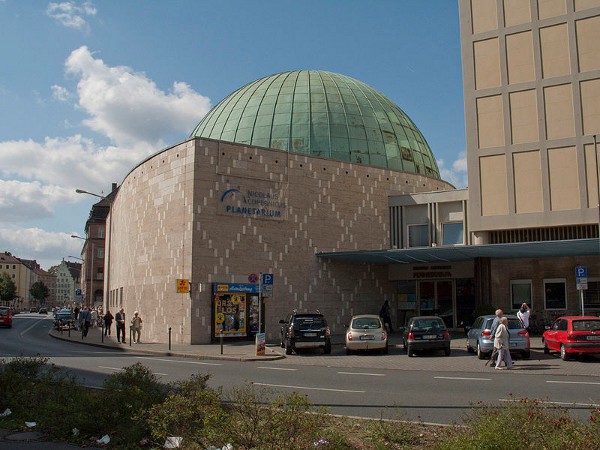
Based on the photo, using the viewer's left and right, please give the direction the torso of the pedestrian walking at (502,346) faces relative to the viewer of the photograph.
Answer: facing to the left of the viewer

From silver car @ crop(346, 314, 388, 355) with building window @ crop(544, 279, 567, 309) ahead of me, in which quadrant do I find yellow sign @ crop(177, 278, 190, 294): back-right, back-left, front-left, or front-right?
back-left

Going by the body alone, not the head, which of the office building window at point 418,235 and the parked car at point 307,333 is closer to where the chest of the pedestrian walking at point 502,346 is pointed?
the parked car

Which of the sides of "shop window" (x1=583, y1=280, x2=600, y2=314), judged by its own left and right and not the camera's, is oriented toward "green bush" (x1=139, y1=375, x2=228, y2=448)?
front

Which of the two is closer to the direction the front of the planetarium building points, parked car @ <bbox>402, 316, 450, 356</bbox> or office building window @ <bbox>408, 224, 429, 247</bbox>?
the parked car

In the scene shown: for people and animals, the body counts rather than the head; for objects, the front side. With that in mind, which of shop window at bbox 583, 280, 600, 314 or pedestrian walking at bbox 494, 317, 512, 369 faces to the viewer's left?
the pedestrian walking

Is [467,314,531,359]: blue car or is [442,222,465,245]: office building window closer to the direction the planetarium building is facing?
the blue car

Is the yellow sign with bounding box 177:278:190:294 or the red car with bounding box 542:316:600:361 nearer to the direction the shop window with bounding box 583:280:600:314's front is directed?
the red car

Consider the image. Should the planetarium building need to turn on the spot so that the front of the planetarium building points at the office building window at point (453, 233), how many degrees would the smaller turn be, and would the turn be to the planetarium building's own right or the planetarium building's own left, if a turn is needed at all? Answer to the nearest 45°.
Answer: approximately 45° to the planetarium building's own left
